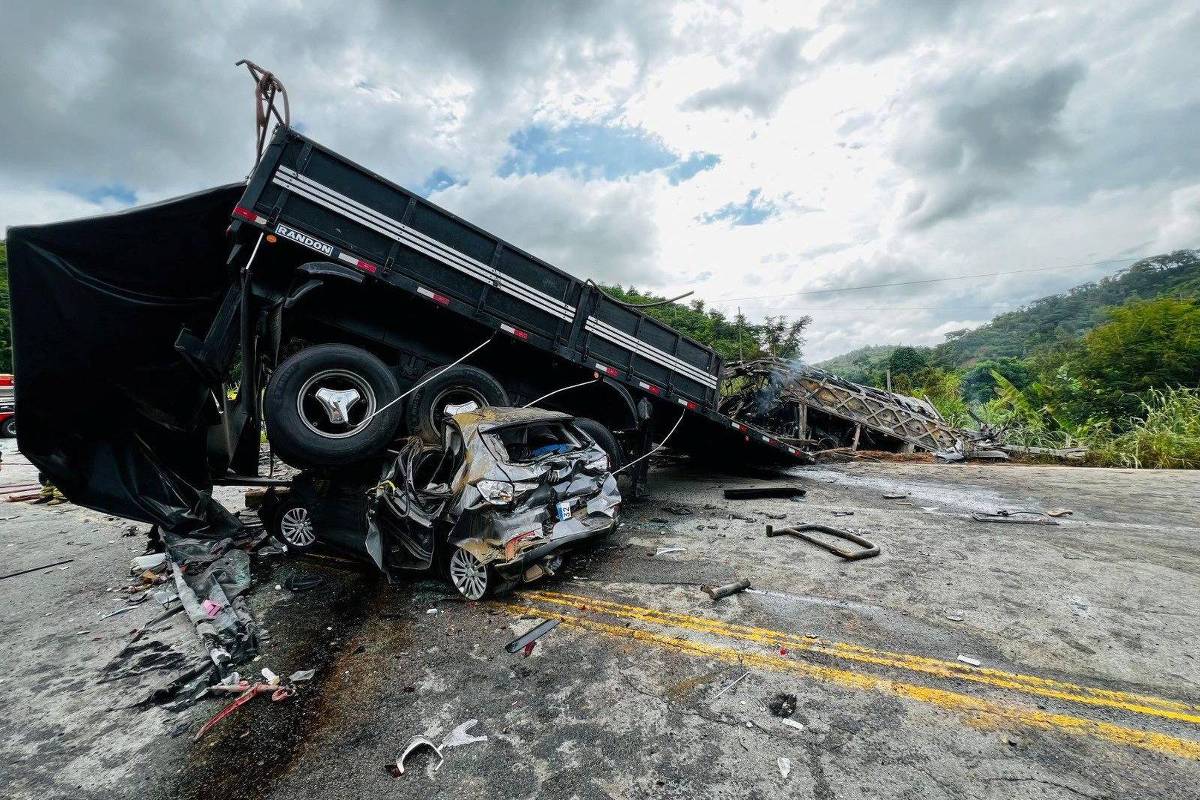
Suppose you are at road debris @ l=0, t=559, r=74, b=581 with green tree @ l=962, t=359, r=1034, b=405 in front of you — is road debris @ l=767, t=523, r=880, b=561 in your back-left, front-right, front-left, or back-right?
front-right

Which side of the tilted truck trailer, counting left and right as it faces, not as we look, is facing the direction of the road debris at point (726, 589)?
right

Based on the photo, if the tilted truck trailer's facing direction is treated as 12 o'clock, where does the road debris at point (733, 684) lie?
The road debris is roughly at 3 o'clock from the tilted truck trailer.

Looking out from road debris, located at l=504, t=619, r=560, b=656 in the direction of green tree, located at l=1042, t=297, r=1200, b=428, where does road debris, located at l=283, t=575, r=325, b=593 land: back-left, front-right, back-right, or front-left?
back-left

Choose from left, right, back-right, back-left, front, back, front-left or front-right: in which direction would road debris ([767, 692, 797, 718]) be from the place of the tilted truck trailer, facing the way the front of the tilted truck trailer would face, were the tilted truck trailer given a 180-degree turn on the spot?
left

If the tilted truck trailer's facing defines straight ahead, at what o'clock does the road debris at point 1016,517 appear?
The road debris is roughly at 2 o'clock from the tilted truck trailer.

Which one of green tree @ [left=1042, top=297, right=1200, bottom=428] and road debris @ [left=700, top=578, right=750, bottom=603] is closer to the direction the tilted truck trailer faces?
the green tree

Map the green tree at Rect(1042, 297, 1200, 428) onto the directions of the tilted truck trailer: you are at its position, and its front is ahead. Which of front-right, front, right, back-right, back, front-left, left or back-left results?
front-right

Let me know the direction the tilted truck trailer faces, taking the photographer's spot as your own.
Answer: facing away from the viewer and to the right of the viewer

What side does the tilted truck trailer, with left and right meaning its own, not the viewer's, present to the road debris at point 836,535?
right
